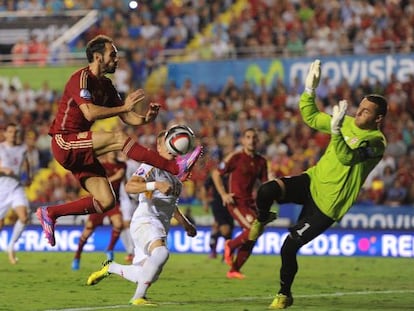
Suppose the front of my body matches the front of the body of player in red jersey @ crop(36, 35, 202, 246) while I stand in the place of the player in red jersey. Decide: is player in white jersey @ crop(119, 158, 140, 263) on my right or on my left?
on my left

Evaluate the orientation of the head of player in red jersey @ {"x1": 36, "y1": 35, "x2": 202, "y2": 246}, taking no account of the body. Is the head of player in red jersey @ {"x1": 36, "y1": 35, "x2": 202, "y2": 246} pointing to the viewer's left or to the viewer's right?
to the viewer's right

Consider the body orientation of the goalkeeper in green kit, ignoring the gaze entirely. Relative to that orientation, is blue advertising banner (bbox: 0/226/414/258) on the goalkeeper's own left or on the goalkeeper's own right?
on the goalkeeper's own right

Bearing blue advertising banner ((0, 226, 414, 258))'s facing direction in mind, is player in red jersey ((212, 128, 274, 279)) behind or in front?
in front

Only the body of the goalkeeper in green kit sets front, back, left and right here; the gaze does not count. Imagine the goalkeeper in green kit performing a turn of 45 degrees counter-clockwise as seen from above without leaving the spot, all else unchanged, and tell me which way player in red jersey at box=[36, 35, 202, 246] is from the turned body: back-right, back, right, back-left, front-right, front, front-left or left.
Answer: right

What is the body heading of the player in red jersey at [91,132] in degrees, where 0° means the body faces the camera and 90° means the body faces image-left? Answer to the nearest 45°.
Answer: approximately 270°

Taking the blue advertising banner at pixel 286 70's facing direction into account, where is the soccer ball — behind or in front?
in front

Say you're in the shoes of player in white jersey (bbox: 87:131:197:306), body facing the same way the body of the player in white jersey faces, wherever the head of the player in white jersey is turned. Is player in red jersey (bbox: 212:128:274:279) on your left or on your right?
on your left
